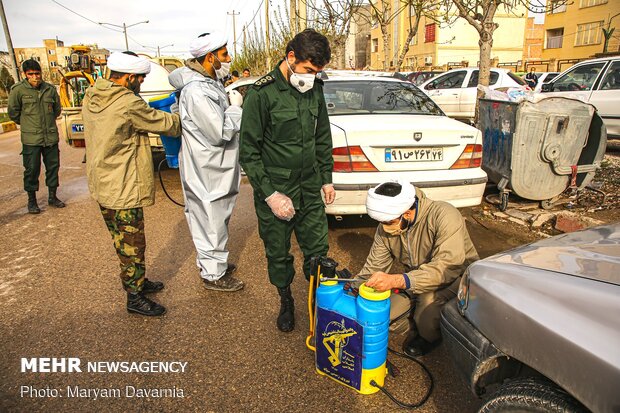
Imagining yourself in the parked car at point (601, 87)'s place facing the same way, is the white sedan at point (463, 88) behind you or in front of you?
in front

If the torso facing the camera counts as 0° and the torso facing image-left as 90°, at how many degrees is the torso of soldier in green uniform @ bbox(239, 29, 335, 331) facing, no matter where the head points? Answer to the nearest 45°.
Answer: approximately 315°

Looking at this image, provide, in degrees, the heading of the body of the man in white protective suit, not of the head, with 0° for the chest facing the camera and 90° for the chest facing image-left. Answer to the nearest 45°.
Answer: approximately 270°

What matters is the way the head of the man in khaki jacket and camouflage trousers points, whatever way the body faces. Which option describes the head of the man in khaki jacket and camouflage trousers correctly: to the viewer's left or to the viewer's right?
to the viewer's right

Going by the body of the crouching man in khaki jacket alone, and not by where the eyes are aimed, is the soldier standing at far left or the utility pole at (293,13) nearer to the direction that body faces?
the soldier standing at far left

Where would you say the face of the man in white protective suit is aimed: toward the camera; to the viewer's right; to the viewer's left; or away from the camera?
to the viewer's right

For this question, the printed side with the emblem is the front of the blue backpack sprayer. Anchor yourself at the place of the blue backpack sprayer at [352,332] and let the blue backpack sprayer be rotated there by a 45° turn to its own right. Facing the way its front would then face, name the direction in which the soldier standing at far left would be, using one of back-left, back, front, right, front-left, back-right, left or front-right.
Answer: front-right

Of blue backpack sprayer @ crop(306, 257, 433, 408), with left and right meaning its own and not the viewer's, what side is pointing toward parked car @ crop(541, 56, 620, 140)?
back

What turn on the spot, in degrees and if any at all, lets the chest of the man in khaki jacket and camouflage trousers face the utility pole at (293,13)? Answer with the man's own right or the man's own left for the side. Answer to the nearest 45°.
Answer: approximately 45° to the man's own left

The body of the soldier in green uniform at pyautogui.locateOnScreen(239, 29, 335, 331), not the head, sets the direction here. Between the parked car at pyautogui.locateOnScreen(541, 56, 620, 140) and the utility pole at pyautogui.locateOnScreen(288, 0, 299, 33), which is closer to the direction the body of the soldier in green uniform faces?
the parked car

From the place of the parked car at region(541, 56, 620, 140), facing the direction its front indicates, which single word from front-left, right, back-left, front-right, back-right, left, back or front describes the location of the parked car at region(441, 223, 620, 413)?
left

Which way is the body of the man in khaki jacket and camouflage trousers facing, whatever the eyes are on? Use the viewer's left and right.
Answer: facing to the right of the viewer
